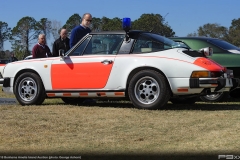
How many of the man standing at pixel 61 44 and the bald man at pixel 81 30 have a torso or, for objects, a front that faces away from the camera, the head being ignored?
0

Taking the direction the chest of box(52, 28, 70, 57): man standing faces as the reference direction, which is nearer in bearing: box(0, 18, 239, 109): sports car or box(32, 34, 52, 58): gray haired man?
the sports car

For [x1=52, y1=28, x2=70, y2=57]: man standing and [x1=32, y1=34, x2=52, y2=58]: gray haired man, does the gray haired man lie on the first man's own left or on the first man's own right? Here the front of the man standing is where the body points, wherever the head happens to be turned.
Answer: on the first man's own right

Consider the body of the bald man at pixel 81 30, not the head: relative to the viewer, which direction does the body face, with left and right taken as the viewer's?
facing the viewer and to the right of the viewer

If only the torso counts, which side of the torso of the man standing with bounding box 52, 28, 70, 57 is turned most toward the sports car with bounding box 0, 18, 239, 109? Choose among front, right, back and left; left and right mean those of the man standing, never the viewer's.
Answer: front

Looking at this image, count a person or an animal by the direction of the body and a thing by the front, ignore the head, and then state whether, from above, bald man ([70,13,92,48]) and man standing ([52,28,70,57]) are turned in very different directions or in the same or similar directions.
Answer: same or similar directions
